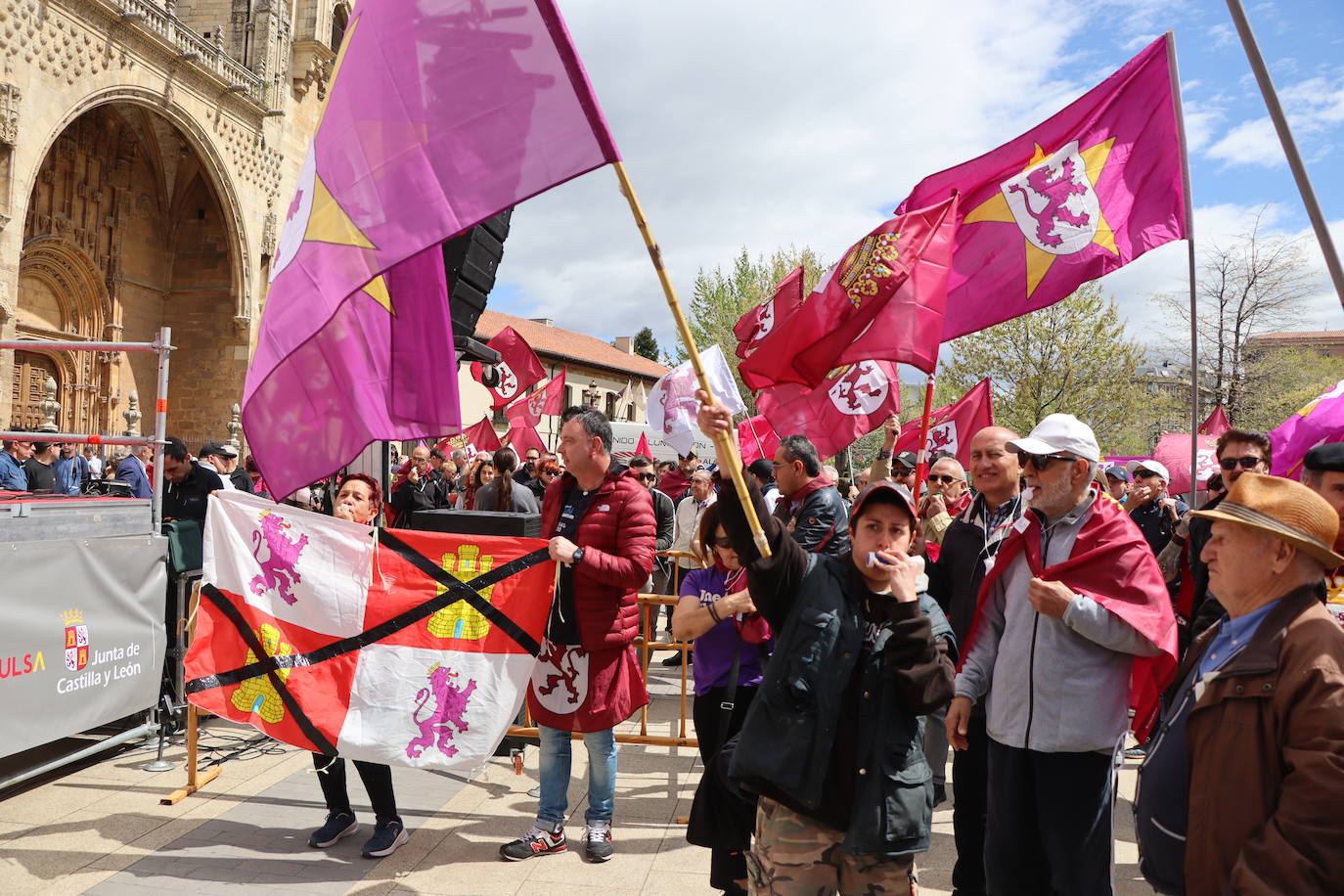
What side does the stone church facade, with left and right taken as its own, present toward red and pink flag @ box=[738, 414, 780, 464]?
front

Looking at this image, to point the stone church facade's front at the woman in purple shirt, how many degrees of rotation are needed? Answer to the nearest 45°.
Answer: approximately 45° to its right

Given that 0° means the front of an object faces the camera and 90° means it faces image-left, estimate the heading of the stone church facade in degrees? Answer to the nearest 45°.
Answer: approximately 315°

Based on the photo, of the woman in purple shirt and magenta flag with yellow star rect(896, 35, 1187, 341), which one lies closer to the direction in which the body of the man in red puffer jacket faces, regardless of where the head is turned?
the woman in purple shirt

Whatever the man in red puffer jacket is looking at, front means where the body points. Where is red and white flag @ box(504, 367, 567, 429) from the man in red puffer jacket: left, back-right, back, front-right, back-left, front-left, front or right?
back-right

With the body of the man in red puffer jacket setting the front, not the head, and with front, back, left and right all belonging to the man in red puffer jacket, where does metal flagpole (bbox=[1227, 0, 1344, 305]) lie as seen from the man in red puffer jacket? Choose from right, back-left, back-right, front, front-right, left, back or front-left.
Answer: left
